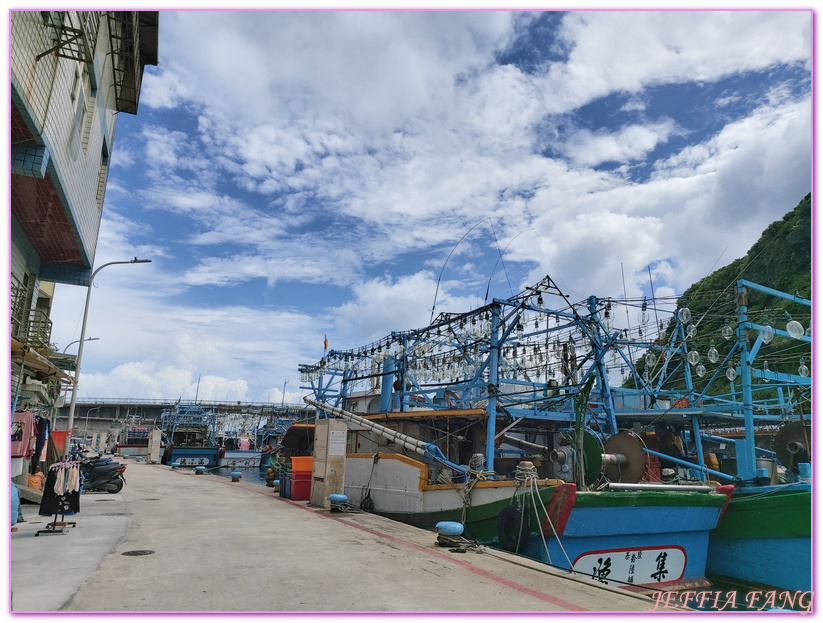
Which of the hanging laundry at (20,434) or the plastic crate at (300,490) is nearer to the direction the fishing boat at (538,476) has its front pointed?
the plastic crate

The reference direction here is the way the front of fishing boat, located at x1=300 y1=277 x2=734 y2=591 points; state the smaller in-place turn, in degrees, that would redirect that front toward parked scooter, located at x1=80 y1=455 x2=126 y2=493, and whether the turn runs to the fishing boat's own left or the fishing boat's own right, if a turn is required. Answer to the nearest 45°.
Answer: approximately 45° to the fishing boat's own left

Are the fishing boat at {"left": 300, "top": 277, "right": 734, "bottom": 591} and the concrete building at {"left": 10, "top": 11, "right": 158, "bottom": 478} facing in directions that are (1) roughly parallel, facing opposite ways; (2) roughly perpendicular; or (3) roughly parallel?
roughly perpendicular

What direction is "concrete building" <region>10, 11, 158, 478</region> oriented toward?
to the viewer's right

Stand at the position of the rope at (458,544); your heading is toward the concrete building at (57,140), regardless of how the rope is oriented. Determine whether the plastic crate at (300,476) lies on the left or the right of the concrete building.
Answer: right

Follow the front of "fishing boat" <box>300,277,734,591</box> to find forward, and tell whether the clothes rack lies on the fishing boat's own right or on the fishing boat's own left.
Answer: on the fishing boat's own left

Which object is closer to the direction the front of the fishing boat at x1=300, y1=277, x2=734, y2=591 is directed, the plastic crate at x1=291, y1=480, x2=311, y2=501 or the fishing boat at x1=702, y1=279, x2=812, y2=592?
the plastic crate

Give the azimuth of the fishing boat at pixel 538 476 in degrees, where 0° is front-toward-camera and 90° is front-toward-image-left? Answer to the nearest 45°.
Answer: approximately 135°
